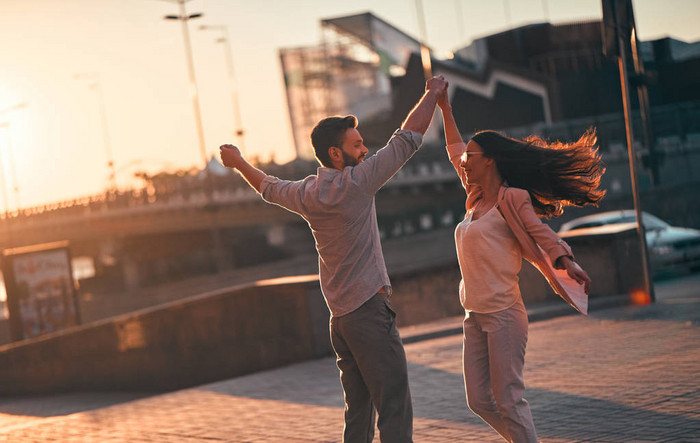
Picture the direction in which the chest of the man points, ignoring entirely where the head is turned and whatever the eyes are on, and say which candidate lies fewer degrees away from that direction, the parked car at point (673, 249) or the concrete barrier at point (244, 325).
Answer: the parked car

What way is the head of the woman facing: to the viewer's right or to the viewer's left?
to the viewer's left

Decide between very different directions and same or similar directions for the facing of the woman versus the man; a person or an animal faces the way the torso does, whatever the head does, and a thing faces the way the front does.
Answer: very different directions

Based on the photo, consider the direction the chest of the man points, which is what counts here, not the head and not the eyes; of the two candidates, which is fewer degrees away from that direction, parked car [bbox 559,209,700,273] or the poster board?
the parked car

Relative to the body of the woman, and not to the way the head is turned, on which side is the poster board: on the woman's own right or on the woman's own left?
on the woman's own right

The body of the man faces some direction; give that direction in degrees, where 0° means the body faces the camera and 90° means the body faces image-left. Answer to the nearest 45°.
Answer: approximately 225°

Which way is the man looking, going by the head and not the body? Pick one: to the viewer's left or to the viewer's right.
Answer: to the viewer's right

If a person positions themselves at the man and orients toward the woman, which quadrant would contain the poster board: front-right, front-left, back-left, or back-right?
back-left
